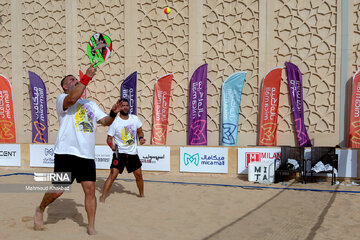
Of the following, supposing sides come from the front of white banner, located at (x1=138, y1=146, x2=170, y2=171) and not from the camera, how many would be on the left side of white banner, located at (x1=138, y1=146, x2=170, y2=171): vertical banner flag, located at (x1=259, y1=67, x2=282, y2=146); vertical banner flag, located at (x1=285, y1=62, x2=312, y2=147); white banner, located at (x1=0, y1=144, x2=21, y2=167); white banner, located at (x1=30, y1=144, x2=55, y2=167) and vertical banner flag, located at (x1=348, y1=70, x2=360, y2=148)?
3

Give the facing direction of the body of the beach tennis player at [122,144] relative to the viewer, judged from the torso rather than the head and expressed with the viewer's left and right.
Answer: facing the viewer

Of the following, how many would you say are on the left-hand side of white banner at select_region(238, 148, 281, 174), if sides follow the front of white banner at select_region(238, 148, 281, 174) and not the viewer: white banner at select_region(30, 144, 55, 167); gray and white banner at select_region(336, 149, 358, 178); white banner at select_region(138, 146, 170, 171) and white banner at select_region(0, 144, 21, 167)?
1

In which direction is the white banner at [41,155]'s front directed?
toward the camera

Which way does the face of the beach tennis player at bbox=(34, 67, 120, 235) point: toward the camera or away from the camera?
toward the camera

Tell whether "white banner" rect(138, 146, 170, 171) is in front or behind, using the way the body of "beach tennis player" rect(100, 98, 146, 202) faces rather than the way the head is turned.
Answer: behind

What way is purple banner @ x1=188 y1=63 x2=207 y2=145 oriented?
toward the camera

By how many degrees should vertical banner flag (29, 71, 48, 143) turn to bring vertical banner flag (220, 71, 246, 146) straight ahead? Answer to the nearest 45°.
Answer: approximately 45° to its left

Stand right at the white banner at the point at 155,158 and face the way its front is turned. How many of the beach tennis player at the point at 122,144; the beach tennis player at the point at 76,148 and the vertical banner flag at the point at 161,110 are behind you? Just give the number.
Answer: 1

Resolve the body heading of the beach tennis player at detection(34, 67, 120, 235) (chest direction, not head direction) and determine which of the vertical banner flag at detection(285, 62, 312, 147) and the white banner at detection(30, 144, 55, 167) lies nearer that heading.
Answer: the vertical banner flag

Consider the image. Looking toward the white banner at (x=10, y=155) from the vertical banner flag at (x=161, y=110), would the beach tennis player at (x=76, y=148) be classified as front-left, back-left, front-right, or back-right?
front-left

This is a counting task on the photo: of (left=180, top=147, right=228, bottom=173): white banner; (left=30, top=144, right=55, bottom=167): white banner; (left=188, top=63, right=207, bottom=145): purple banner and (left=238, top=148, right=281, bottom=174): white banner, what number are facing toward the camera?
4

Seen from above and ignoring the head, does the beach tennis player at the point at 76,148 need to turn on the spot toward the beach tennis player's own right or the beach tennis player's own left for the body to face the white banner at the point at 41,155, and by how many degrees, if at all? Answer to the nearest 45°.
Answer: approximately 135° to the beach tennis player's own left

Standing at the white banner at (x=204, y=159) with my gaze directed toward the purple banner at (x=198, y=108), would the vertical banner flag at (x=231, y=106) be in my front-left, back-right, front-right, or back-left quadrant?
front-right

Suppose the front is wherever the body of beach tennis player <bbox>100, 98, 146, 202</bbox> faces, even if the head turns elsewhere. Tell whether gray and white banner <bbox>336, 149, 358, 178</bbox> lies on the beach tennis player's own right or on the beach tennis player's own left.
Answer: on the beach tennis player's own left

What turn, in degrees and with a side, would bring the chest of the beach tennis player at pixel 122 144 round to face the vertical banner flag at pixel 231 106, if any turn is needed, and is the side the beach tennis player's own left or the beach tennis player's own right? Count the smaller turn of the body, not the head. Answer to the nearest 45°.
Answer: approximately 135° to the beach tennis player's own left

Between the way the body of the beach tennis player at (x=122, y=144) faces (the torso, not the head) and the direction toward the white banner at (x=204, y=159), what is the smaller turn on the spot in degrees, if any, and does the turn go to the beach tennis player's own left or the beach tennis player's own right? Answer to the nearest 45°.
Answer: approximately 135° to the beach tennis player's own left

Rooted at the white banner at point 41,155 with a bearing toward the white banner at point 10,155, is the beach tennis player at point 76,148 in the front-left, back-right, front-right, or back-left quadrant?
back-left

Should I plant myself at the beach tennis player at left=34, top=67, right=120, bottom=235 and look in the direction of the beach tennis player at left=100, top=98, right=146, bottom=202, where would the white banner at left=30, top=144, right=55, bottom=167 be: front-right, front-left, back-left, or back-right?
front-left

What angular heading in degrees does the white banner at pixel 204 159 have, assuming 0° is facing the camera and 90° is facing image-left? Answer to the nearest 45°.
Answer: approximately 0°
